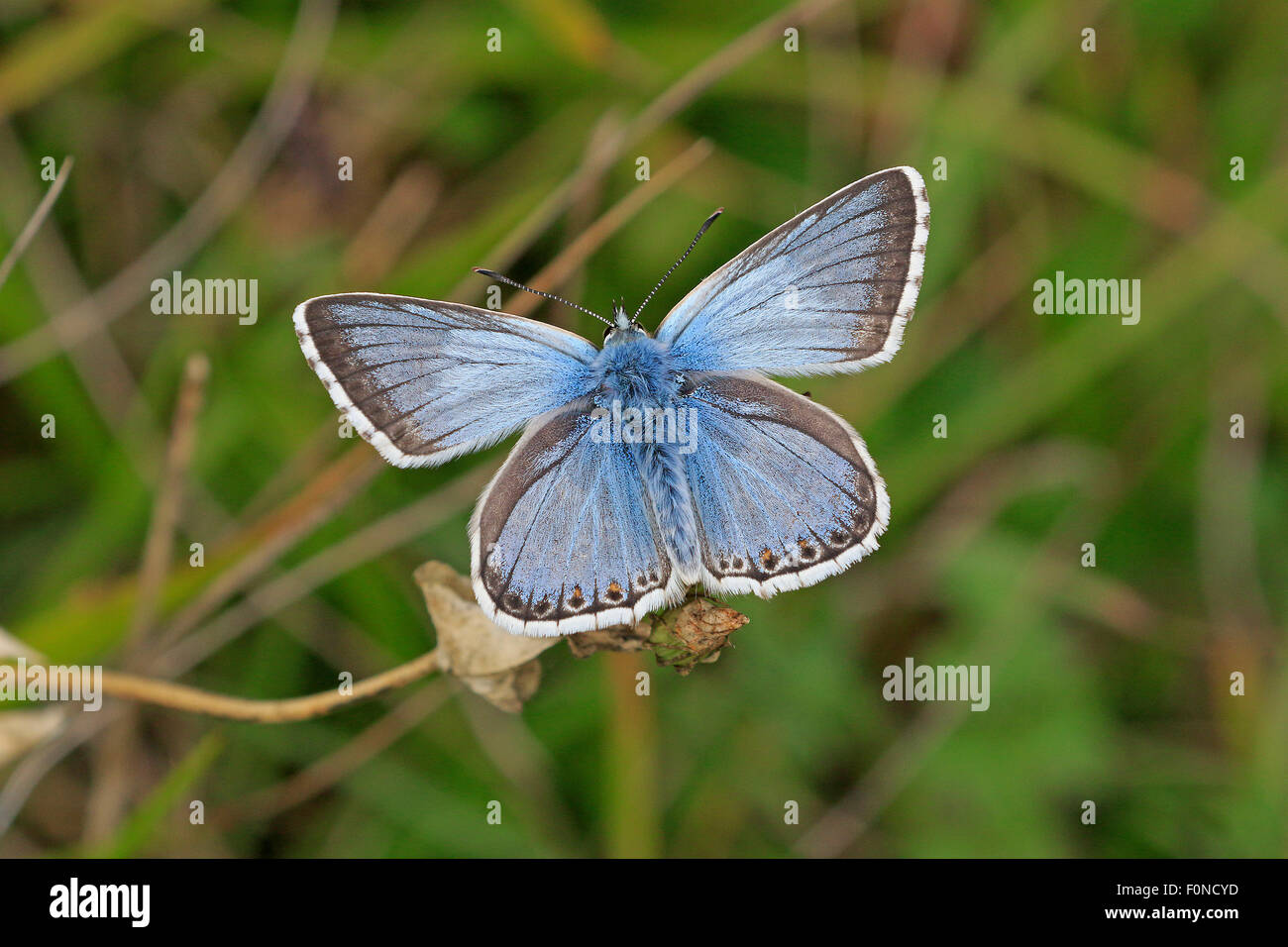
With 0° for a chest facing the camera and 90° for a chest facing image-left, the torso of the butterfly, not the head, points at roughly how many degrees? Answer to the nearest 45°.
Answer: approximately 180°

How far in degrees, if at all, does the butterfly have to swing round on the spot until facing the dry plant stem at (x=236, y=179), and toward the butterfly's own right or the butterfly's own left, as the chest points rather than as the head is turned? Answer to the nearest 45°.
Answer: approximately 45° to the butterfly's own left
